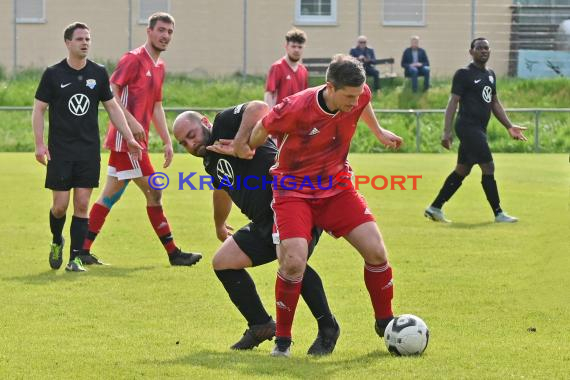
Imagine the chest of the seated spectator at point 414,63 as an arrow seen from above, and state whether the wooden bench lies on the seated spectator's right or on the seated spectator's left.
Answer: on the seated spectator's right

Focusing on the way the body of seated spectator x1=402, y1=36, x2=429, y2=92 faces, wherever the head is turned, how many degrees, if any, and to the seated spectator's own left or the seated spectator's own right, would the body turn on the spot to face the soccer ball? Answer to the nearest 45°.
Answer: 0° — they already face it

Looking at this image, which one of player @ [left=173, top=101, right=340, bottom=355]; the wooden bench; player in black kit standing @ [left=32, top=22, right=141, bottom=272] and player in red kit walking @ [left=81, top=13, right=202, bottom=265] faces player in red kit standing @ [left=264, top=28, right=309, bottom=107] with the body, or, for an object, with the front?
the wooden bench

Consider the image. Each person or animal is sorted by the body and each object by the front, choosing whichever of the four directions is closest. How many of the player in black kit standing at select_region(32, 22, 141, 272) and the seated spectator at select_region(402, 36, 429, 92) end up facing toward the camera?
2

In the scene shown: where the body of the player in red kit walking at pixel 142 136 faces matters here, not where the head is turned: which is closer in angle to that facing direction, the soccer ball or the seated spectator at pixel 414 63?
the soccer ball

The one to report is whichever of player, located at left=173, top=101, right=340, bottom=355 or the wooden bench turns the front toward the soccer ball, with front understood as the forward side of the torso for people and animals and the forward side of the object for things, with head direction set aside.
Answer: the wooden bench

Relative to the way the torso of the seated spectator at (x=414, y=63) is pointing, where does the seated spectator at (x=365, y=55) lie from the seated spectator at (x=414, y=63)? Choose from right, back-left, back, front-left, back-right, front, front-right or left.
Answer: front-right

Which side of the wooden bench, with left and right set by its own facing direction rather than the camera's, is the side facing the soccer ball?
front

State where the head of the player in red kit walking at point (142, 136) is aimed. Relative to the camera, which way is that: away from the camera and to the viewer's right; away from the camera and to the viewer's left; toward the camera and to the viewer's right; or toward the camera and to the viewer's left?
toward the camera and to the viewer's right

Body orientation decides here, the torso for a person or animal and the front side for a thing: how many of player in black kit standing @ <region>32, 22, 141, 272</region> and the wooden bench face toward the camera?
2

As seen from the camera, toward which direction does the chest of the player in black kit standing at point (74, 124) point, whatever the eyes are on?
toward the camera

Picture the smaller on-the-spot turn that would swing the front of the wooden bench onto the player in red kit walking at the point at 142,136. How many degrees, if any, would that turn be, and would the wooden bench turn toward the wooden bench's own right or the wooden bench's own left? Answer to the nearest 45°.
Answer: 0° — it already faces them

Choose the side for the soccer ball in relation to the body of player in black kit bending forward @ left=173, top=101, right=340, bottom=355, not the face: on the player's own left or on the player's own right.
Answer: on the player's own left

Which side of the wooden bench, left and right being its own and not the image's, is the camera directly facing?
front

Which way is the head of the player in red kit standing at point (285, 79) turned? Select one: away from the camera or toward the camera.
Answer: toward the camera

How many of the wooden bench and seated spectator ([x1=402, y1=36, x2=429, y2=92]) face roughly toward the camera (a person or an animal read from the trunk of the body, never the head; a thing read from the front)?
2

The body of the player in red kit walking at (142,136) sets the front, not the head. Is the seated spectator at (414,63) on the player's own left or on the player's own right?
on the player's own left

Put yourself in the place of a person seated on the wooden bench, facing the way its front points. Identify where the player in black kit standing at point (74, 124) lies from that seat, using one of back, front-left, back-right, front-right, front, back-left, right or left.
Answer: front

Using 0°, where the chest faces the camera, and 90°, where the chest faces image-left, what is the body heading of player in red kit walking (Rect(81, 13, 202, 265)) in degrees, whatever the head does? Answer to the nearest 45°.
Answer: approximately 315°

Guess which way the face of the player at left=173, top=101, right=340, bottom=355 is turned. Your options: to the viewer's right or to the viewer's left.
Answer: to the viewer's left
